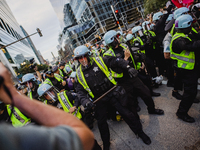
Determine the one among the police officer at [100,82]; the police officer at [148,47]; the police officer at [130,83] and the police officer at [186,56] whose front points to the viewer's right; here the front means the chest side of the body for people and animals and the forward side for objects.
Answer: the police officer at [186,56]

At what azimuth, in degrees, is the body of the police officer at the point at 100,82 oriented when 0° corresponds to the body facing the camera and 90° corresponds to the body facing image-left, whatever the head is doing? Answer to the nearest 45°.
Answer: approximately 0°

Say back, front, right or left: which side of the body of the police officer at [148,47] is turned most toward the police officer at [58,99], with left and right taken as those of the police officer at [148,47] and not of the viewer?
front

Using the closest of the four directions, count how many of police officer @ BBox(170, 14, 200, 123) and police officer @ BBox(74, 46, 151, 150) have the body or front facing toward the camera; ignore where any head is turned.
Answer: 1
